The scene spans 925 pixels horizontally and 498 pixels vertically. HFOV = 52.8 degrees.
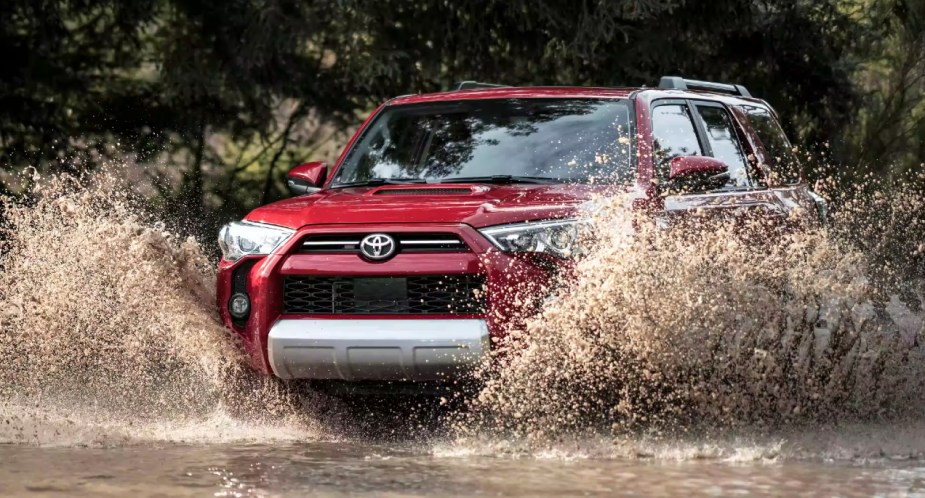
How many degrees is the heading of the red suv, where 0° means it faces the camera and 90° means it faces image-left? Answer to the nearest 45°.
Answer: approximately 45°
